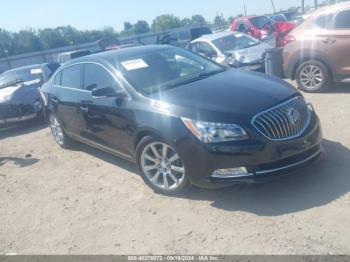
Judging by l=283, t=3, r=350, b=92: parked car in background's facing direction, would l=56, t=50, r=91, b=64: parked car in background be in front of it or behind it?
behind

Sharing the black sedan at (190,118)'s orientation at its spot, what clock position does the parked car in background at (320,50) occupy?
The parked car in background is roughly at 9 o'clock from the black sedan.

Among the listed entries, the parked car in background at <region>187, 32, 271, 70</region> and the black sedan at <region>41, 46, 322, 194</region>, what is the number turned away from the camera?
0

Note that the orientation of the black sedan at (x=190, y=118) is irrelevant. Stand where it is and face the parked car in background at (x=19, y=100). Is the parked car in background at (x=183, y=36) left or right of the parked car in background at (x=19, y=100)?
right

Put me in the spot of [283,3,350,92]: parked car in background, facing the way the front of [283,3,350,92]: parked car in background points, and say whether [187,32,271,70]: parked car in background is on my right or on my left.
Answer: on my left

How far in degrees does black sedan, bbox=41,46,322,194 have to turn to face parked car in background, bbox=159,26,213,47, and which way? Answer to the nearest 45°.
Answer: approximately 135° to its left

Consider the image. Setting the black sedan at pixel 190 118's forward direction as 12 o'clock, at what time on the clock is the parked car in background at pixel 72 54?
The parked car in background is roughly at 7 o'clock from the black sedan.

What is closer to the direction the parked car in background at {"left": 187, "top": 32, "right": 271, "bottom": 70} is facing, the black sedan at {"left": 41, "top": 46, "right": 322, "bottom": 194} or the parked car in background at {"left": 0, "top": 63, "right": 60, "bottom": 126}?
the black sedan

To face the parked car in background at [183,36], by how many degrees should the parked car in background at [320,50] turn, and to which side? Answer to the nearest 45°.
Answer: approximately 135° to its left

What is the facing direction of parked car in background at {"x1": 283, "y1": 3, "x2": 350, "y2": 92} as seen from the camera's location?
facing to the right of the viewer

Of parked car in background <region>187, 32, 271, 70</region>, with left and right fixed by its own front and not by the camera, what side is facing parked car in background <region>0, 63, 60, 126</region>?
right
